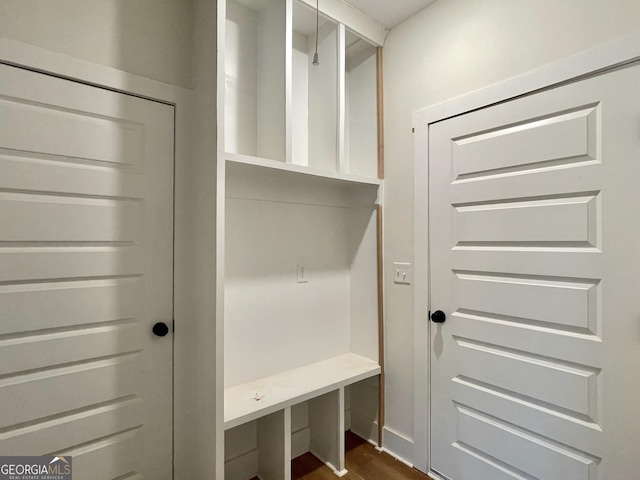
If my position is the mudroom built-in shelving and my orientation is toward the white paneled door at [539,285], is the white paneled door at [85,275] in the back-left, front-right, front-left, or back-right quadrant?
back-right

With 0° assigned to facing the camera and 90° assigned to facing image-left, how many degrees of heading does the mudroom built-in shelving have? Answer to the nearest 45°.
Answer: approximately 315°

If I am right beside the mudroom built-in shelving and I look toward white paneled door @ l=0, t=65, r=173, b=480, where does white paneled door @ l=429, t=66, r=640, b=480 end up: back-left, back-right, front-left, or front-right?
back-left

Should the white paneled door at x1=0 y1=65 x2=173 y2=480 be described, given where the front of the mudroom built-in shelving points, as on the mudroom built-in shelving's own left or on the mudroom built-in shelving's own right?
on the mudroom built-in shelving's own right
